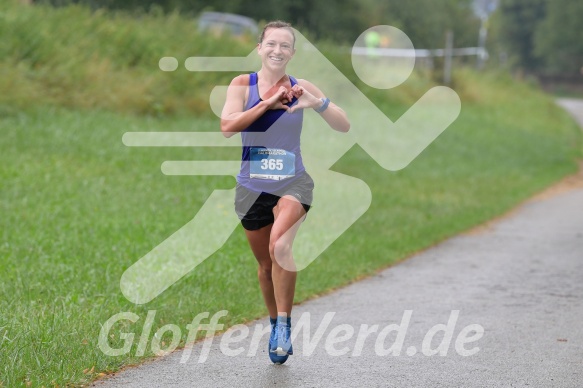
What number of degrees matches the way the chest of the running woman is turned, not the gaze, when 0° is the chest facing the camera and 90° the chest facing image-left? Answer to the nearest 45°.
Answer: approximately 0°
